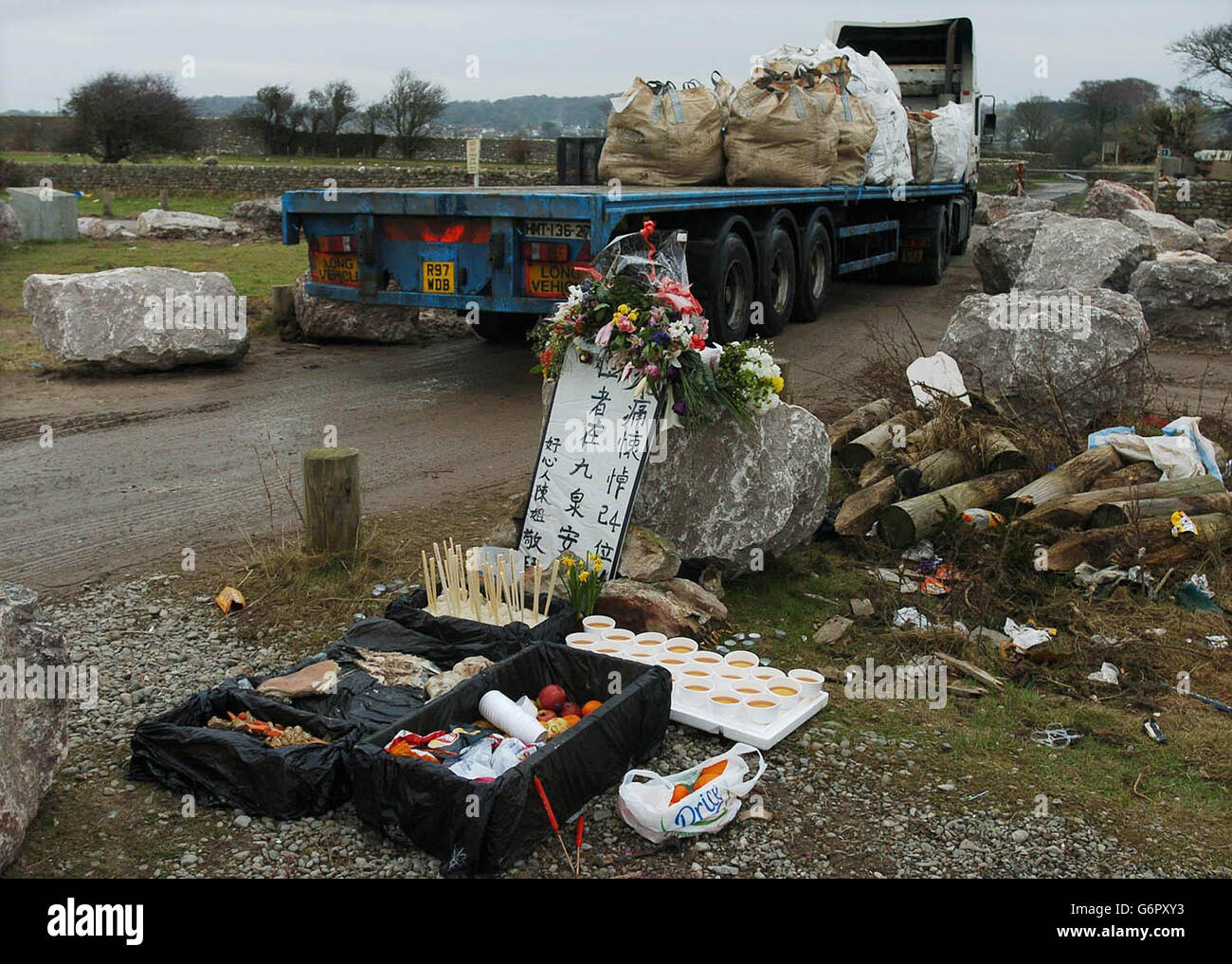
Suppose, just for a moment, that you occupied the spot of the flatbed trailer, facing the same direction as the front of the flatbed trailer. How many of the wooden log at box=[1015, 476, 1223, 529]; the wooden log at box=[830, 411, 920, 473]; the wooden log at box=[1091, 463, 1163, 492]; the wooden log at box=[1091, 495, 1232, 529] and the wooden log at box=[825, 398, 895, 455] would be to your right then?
5

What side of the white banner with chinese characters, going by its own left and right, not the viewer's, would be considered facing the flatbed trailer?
back

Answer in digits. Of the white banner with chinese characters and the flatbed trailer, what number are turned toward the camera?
1

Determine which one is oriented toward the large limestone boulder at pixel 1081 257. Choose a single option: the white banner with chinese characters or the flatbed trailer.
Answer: the flatbed trailer

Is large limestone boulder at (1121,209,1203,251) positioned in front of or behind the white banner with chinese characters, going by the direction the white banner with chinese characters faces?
behind

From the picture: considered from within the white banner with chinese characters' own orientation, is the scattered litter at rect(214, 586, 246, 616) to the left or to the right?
on its right

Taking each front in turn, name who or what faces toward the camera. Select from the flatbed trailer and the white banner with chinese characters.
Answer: the white banner with chinese characters

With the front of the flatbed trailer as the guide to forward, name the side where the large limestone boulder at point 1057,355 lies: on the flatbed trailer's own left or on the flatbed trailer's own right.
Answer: on the flatbed trailer's own right

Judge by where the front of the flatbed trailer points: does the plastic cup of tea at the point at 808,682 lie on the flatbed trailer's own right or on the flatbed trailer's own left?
on the flatbed trailer's own right

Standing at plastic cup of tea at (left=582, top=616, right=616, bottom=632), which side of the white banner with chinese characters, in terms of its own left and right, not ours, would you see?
front

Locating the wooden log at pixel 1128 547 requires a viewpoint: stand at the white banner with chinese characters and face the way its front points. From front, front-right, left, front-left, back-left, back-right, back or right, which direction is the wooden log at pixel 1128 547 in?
left

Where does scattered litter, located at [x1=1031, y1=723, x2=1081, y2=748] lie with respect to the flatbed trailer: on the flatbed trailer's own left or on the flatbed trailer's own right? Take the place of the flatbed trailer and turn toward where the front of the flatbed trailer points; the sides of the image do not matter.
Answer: on the flatbed trailer's own right

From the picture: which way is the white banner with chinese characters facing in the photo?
toward the camera

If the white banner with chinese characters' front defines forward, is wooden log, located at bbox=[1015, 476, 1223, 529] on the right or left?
on its left

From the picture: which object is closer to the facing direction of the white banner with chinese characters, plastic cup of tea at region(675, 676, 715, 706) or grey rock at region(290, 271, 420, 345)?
the plastic cup of tea

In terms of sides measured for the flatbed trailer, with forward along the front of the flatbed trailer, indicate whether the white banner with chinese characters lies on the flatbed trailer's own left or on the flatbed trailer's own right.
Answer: on the flatbed trailer's own right

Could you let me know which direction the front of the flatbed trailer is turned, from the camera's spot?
facing away from the viewer and to the right of the viewer
